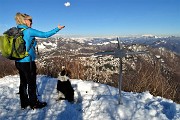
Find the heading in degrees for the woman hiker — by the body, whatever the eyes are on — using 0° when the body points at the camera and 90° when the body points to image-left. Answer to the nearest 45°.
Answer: approximately 270°
